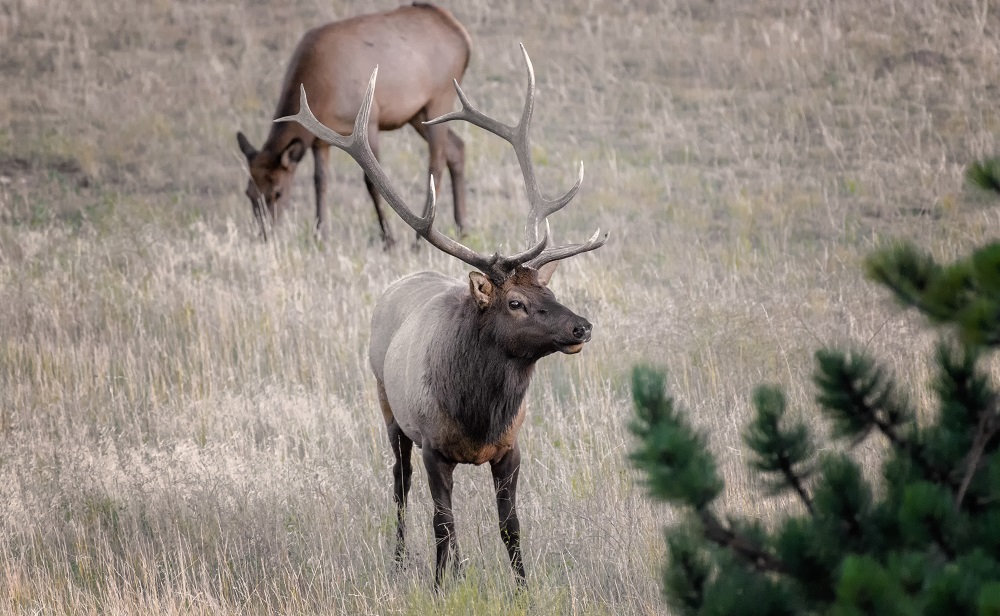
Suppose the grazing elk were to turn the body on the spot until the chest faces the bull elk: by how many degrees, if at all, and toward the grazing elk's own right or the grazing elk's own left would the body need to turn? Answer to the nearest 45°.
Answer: approximately 90° to the grazing elk's own left

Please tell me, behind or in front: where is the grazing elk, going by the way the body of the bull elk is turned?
behind

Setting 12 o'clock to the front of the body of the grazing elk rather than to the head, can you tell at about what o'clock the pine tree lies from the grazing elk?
The pine tree is roughly at 9 o'clock from the grazing elk.

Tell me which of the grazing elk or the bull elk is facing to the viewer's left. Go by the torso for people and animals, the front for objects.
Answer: the grazing elk

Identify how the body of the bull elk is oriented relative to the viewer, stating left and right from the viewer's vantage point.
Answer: facing the viewer and to the right of the viewer

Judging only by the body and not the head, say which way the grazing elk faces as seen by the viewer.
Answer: to the viewer's left

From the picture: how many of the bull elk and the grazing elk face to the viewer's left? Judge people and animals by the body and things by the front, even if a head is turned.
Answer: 1

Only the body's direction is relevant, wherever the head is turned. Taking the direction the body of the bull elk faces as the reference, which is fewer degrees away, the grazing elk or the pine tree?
the pine tree
